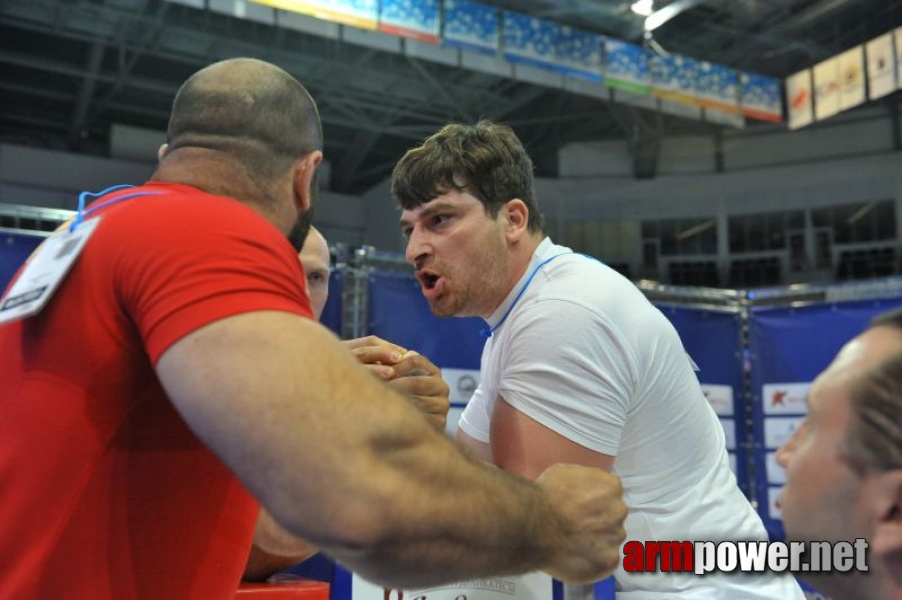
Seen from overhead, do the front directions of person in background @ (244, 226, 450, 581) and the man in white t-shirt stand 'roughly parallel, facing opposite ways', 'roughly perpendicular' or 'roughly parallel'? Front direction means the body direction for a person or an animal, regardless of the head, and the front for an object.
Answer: roughly perpendicular

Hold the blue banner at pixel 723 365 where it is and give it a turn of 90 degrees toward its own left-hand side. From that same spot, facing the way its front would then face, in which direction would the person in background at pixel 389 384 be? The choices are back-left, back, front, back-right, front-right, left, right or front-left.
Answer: right

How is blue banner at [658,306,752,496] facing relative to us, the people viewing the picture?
facing the viewer

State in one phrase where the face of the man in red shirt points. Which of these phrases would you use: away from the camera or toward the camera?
away from the camera

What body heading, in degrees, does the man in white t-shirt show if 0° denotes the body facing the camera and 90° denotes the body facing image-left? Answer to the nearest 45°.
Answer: approximately 90°

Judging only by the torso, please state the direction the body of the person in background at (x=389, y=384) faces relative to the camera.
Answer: toward the camera

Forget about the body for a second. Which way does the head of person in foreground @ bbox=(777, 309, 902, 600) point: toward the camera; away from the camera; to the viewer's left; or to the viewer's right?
to the viewer's left

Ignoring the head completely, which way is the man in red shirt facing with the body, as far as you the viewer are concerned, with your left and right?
facing away from the viewer and to the right of the viewer

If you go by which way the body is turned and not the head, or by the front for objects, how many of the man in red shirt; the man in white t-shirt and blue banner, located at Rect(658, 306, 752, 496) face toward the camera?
1

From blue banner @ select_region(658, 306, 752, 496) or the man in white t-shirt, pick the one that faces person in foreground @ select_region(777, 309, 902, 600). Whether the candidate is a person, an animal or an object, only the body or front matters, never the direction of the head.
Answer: the blue banner
